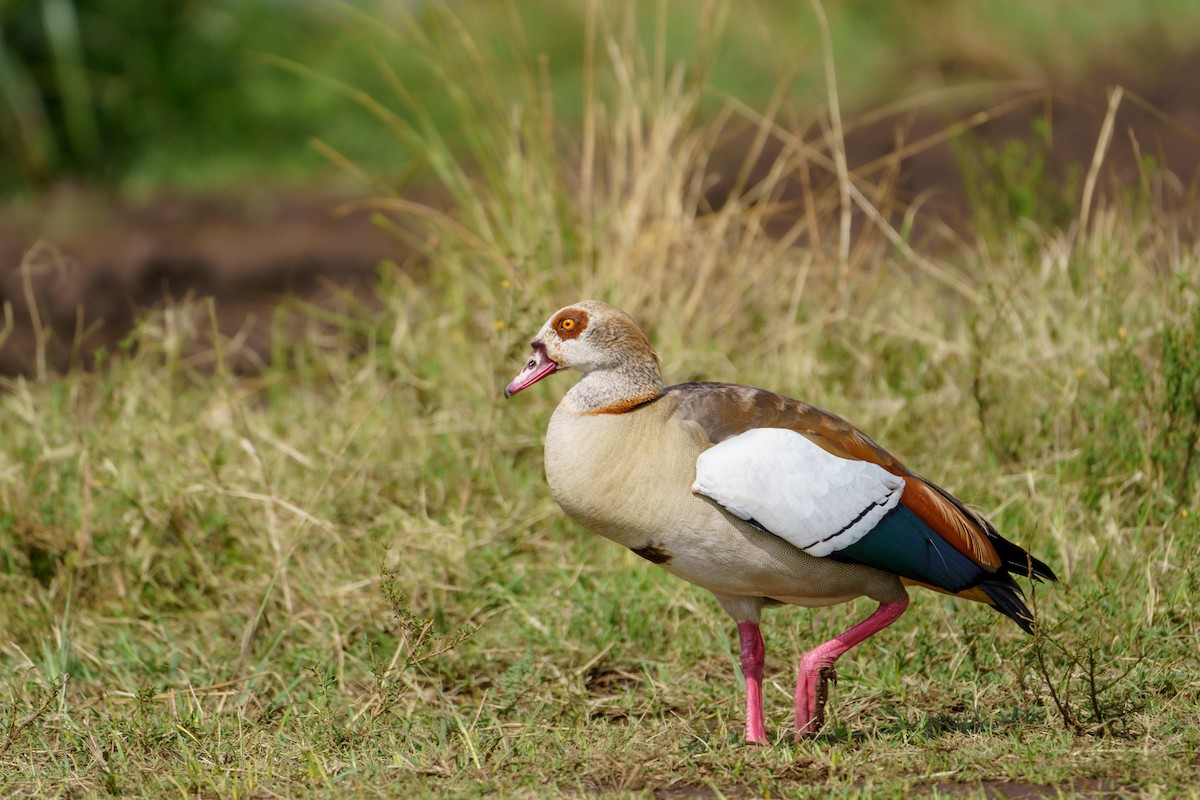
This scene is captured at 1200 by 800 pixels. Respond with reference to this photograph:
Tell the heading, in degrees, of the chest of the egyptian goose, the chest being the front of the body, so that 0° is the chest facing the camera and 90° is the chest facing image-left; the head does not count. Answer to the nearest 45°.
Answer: approximately 90°
